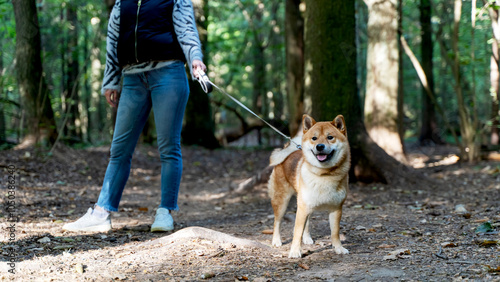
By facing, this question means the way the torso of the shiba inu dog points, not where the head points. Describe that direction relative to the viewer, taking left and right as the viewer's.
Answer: facing the viewer and to the right of the viewer

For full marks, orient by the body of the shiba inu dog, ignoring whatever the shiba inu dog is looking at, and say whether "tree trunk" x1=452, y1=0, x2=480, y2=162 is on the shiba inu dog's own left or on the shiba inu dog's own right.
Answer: on the shiba inu dog's own left

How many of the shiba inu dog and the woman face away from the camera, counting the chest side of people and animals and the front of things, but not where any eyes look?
0

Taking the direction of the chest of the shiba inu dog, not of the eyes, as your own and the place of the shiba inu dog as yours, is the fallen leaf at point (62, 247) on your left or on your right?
on your right

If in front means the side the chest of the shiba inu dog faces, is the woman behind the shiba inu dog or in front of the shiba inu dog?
behind

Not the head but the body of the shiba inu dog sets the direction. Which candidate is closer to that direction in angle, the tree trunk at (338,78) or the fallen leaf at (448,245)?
the fallen leaf

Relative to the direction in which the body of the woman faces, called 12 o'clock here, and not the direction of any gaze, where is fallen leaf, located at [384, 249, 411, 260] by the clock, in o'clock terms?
The fallen leaf is roughly at 9 o'clock from the woman.

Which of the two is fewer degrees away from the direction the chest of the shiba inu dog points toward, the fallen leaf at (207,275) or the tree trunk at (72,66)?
the fallen leaf

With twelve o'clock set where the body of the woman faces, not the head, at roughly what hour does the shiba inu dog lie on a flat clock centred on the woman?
The shiba inu dog is roughly at 9 o'clock from the woman.

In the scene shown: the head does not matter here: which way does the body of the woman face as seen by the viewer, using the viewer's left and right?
facing the viewer and to the left of the viewer

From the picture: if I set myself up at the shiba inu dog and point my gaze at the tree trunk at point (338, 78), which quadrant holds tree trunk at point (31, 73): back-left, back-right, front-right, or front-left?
front-left
